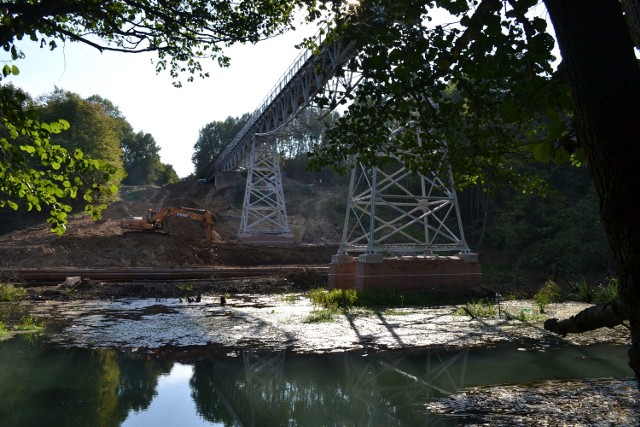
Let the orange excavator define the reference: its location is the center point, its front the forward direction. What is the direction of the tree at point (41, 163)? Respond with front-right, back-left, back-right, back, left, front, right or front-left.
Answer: right

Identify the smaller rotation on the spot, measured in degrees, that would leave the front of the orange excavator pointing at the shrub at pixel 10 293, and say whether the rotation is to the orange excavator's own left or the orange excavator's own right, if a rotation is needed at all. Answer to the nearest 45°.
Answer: approximately 90° to the orange excavator's own right

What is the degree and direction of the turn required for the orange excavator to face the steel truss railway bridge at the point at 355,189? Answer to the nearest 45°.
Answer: approximately 45° to its right

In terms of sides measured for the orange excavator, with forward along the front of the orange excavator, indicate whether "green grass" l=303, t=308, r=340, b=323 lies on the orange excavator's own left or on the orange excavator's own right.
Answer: on the orange excavator's own right

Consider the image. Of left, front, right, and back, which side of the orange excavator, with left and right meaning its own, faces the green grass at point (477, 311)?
right

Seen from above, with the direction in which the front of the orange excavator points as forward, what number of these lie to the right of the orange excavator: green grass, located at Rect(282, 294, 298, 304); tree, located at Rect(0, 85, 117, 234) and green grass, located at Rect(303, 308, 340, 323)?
3

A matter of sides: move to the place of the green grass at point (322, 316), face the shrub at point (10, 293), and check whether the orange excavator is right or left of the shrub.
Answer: right

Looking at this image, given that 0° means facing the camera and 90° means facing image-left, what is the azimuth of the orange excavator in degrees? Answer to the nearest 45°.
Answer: approximately 270°
